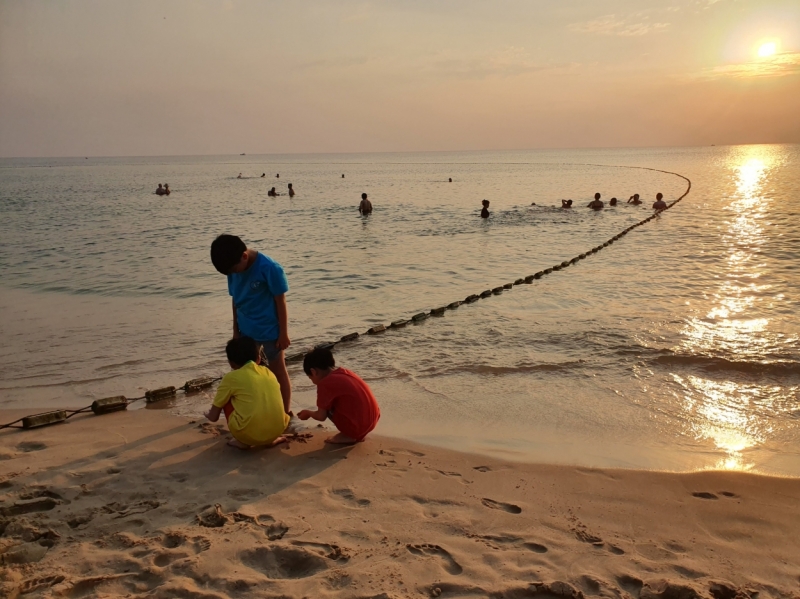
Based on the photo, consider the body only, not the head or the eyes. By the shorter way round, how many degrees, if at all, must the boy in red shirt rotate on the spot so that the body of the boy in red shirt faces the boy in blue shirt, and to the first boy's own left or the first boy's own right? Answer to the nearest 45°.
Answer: approximately 45° to the first boy's own right

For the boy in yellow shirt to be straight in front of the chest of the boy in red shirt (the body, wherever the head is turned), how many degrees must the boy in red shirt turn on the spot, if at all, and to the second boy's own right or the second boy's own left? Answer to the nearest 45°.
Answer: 0° — they already face them

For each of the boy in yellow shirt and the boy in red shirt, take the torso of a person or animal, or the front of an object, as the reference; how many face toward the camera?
0

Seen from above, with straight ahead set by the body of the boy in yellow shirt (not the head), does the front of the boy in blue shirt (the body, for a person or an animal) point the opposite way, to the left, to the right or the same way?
to the left

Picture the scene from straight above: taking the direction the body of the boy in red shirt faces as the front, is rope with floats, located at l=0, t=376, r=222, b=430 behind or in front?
in front

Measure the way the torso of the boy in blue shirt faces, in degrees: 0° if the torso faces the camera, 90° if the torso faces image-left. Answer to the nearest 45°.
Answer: approximately 45°

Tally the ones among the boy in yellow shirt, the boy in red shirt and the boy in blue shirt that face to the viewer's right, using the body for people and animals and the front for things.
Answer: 0

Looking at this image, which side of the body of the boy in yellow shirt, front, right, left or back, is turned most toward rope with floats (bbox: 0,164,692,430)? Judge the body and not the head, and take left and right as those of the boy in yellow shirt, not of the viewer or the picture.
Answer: front

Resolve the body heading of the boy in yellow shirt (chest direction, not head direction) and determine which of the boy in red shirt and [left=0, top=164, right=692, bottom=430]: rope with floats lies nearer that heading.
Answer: the rope with floats

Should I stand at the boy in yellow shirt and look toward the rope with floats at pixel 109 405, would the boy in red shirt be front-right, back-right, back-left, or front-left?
back-right

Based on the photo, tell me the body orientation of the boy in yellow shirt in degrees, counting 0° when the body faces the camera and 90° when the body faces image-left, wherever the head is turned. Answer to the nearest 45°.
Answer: approximately 135°

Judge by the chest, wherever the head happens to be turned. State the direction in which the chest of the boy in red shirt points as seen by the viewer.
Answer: to the viewer's left

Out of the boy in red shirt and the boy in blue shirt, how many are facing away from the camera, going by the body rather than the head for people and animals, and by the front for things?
0
